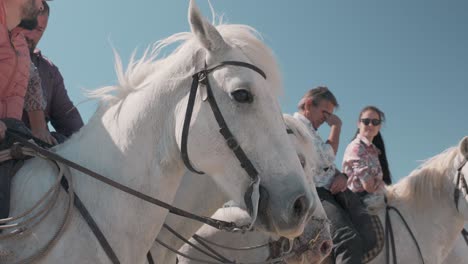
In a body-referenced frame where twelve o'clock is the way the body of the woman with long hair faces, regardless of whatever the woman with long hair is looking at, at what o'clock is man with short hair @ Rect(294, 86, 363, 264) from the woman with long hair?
The man with short hair is roughly at 2 o'clock from the woman with long hair.

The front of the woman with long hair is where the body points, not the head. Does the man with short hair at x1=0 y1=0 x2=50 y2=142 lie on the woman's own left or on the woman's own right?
on the woman's own right

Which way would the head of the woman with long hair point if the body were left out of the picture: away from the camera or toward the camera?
toward the camera

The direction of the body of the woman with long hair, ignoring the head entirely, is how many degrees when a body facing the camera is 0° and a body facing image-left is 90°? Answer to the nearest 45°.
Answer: approximately 315°

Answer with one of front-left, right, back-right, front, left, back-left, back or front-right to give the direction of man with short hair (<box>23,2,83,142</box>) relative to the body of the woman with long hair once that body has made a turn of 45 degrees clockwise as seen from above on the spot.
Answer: front-right
